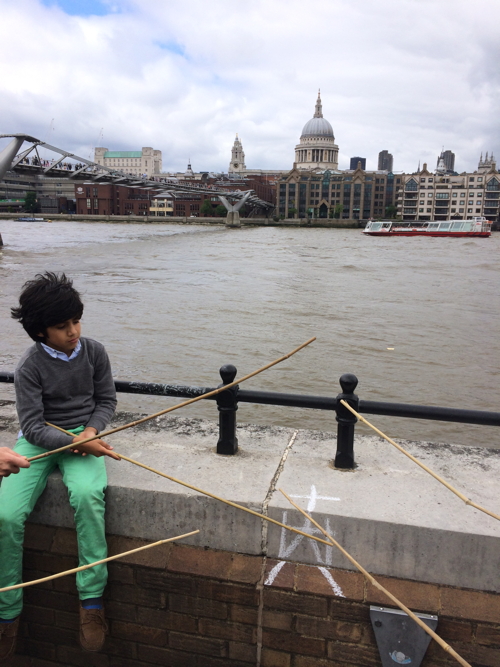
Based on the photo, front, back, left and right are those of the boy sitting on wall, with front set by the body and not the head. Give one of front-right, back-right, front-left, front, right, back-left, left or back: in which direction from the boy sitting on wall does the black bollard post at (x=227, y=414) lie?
left

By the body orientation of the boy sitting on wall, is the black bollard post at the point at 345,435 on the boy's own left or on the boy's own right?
on the boy's own left

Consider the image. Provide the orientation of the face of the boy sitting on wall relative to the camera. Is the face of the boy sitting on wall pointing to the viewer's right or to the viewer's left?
to the viewer's right

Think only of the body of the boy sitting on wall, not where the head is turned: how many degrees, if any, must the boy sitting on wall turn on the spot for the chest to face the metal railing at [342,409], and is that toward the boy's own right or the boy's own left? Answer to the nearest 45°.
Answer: approximately 90° to the boy's own left

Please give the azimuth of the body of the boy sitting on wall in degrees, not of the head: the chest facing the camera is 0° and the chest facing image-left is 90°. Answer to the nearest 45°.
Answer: approximately 0°
